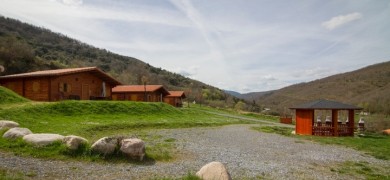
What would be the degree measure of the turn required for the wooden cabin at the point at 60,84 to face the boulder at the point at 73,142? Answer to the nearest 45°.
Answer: approximately 45° to its right

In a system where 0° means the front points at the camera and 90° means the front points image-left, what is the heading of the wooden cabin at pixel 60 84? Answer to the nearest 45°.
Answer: approximately 315°

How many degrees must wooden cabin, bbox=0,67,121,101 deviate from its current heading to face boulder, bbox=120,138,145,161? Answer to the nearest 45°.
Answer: approximately 45° to its right

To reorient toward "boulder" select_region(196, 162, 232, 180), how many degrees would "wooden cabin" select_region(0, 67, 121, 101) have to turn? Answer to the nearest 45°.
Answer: approximately 45° to its right

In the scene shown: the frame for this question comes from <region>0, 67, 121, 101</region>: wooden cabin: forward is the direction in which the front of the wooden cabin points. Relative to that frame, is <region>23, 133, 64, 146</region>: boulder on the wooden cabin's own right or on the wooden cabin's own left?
on the wooden cabin's own right
